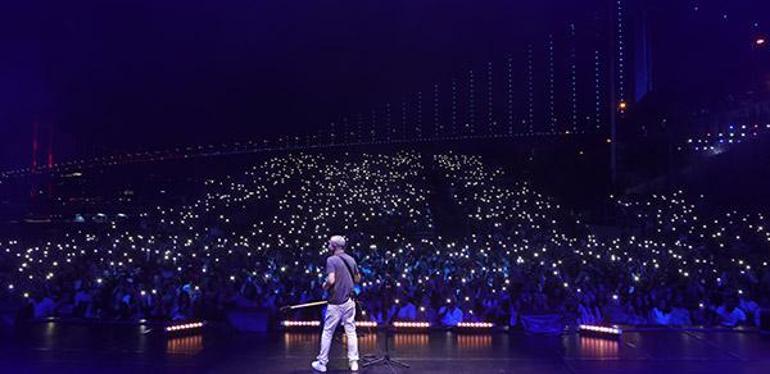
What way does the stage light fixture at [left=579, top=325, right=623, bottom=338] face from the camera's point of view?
toward the camera

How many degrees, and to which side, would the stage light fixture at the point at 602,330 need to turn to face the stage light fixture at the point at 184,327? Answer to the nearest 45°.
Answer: approximately 90° to its right

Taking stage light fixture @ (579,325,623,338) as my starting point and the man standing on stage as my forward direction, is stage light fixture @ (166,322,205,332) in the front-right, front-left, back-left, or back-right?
front-right

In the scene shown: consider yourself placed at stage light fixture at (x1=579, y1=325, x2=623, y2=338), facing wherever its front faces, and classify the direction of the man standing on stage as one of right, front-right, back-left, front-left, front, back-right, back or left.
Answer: front-right

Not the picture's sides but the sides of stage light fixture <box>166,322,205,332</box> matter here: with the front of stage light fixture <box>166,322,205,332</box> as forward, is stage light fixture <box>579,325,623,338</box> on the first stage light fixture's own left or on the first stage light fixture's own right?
on the first stage light fixture's own left

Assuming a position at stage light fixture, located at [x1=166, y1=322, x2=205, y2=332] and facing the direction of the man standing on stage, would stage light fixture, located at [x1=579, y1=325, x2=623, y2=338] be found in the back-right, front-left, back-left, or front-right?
front-left

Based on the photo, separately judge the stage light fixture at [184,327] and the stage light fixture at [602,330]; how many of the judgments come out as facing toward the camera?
2

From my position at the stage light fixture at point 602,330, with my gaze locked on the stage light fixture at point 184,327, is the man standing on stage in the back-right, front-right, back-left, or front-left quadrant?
front-left

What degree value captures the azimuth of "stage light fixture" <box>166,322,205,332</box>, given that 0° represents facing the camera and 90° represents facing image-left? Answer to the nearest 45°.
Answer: approximately 0°
